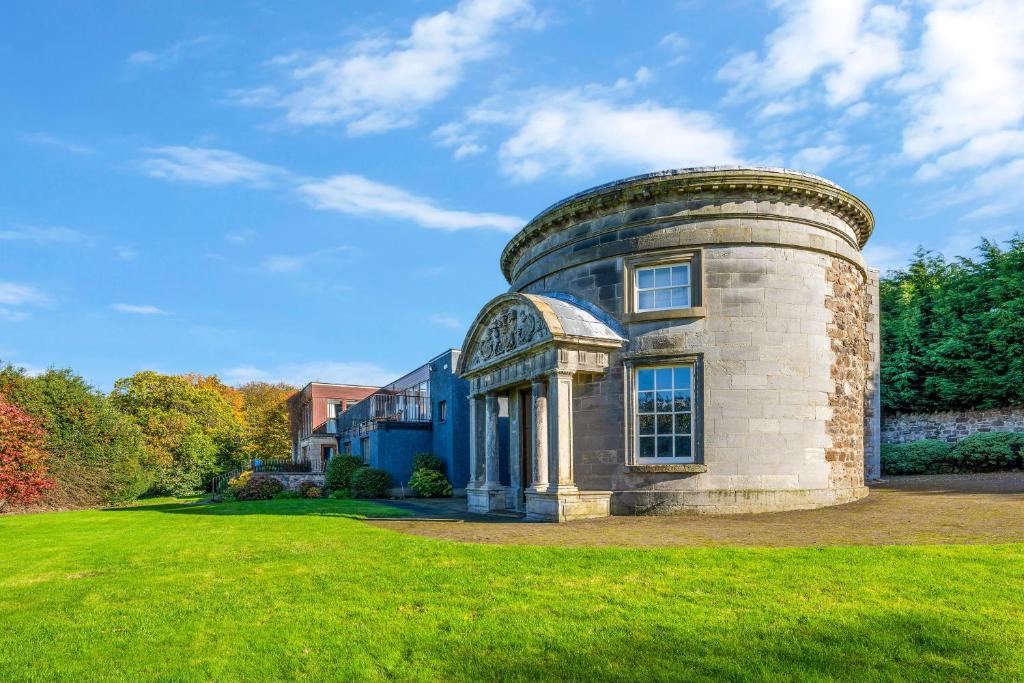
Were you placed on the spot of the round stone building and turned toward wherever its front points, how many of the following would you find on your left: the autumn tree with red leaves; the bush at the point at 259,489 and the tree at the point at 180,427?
0

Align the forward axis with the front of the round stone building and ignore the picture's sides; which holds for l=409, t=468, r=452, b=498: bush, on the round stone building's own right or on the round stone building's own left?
on the round stone building's own right

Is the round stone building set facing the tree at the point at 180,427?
no

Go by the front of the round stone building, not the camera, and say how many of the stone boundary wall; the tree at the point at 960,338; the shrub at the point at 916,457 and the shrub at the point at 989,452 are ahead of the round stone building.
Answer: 0

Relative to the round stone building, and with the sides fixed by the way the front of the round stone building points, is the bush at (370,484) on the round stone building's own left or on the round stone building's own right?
on the round stone building's own right

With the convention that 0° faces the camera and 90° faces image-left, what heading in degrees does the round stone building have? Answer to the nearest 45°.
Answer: approximately 45°

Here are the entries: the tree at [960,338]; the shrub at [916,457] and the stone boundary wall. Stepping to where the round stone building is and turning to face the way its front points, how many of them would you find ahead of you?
0

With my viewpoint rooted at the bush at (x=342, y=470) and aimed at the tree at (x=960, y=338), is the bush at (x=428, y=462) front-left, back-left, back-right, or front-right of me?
front-right

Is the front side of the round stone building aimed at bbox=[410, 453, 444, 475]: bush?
no

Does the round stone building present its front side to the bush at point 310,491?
no

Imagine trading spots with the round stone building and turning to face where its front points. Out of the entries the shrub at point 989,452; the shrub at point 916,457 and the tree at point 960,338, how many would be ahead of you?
0
